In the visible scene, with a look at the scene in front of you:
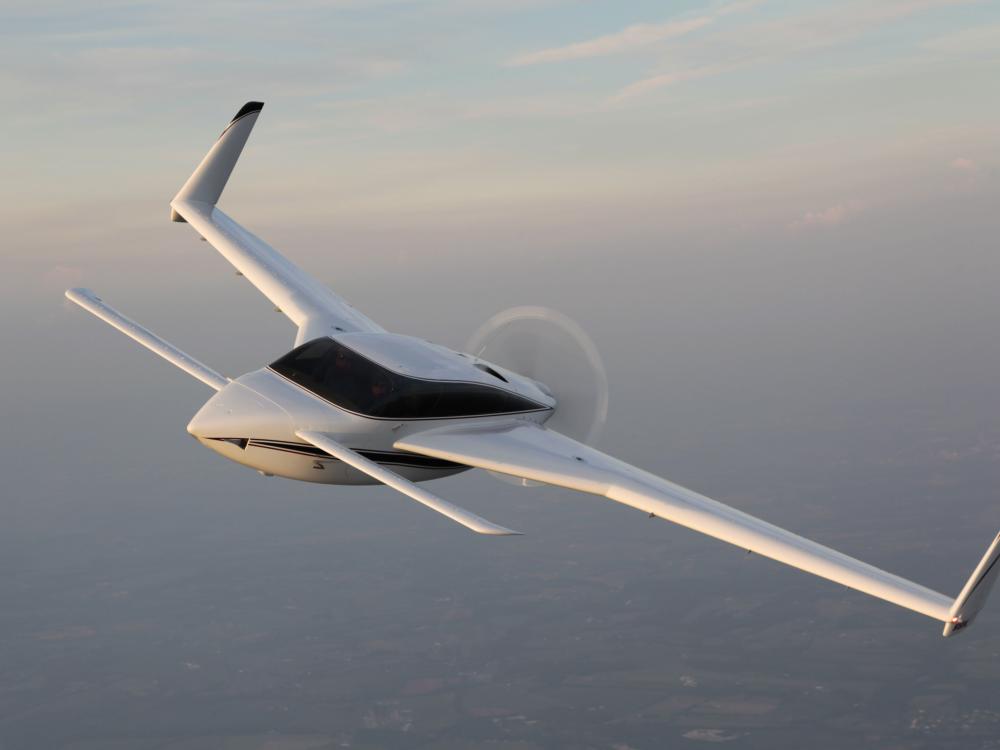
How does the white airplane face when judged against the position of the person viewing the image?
facing the viewer and to the left of the viewer
